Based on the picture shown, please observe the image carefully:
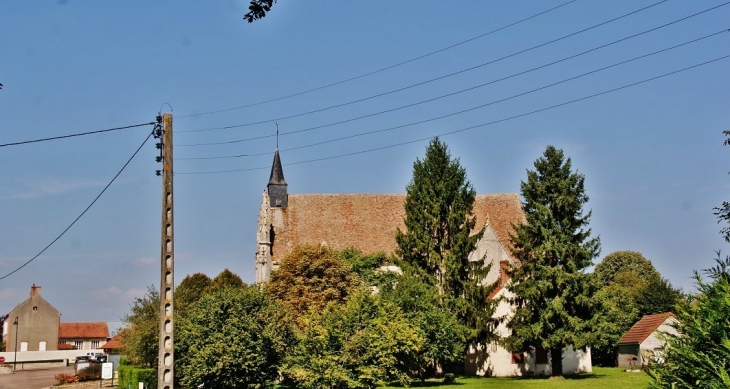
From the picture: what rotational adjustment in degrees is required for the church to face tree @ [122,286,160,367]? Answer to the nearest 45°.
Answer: approximately 45° to its left

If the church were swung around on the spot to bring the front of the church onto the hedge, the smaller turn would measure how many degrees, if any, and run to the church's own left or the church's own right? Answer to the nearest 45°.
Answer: approximately 45° to the church's own left

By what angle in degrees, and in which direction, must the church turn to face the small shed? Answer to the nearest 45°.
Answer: approximately 180°

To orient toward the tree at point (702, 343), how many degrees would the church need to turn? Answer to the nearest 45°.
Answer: approximately 90° to its left

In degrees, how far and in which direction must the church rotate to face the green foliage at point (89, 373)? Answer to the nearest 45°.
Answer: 0° — it already faces it

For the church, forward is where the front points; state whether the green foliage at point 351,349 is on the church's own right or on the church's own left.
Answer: on the church's own left

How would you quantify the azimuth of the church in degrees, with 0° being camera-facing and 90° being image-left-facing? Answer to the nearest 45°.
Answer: approximately 90°

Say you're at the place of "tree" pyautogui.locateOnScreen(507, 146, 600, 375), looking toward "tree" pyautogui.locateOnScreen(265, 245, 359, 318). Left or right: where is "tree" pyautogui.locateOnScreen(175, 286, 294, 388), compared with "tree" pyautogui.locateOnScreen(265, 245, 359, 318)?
left

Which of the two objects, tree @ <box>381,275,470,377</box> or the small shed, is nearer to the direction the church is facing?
the tree

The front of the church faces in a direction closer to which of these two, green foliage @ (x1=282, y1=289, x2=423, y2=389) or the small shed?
the green foliage
